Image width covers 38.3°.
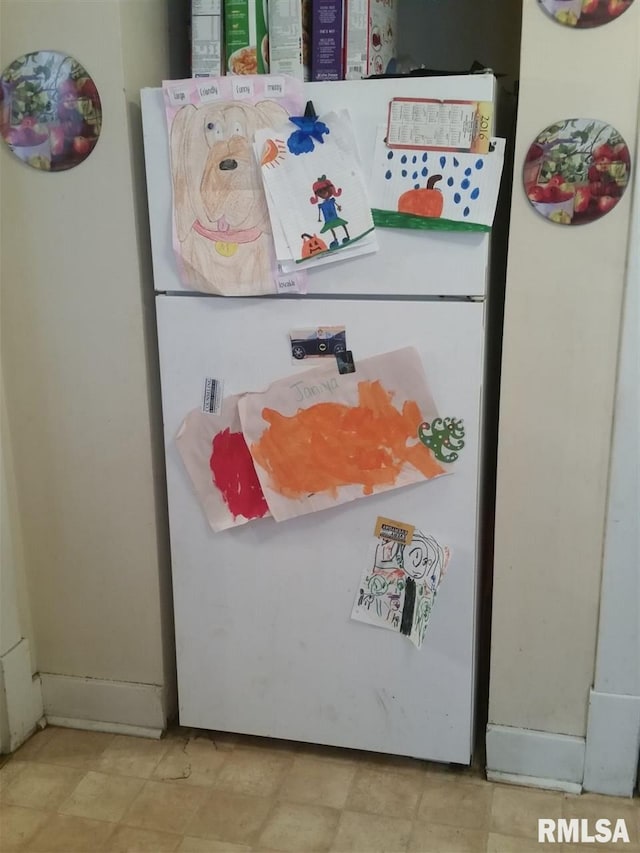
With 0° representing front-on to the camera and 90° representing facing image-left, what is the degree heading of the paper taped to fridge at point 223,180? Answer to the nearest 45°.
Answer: approximately 0°
